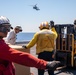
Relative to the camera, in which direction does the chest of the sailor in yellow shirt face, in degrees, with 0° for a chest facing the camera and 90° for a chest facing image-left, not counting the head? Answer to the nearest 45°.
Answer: approximately 180°
